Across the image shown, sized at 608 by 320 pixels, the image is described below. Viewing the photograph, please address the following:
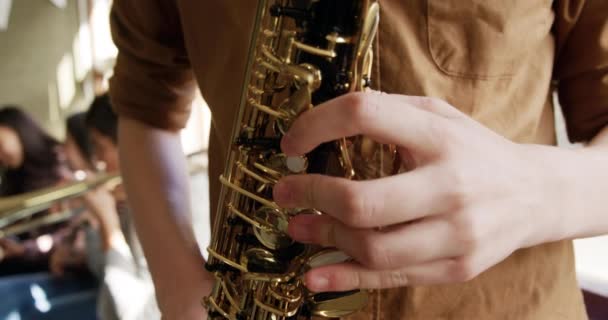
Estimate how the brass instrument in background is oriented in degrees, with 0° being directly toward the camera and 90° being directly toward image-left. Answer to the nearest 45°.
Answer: approximately 90°
